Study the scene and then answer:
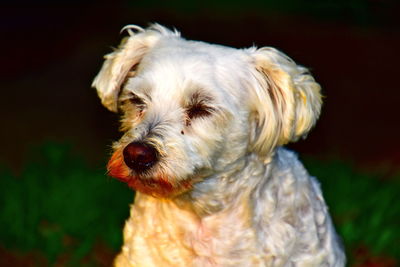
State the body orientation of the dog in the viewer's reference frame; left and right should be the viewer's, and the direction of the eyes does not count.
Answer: facing the viewer and to the left of the viewer
